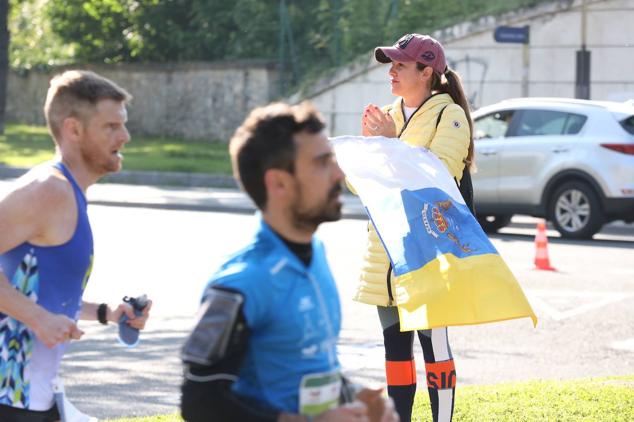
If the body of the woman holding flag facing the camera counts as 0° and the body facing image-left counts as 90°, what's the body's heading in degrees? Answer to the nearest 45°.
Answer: approximately 45°

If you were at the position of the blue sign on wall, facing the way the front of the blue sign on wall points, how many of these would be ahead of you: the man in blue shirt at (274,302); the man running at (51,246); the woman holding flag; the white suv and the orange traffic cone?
5

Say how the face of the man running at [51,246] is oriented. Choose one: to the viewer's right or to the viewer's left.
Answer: to the viewer's right

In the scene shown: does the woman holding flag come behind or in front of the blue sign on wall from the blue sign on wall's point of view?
in front

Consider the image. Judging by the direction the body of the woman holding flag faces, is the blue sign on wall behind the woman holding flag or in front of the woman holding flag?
behind

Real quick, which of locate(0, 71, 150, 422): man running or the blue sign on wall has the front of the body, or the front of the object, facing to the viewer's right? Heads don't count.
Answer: the man running

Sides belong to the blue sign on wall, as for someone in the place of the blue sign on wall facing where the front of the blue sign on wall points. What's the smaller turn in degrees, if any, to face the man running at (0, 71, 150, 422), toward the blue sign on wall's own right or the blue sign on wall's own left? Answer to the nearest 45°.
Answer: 0° — it already faces them

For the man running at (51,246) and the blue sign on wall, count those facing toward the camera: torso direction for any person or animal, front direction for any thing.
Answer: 1

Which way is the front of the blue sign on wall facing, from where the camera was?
facing the viewer

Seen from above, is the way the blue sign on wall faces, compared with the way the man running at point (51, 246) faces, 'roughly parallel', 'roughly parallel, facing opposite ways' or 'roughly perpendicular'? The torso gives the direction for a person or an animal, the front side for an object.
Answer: roughly perpendicular

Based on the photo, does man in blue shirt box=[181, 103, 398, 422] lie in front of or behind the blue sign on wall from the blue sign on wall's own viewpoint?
in front

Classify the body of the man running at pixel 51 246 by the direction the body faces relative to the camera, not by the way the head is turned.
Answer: to the viewer's right

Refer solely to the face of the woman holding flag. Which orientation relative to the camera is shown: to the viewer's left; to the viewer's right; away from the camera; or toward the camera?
to the viewer's left

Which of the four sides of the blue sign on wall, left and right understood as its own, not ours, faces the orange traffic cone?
front
